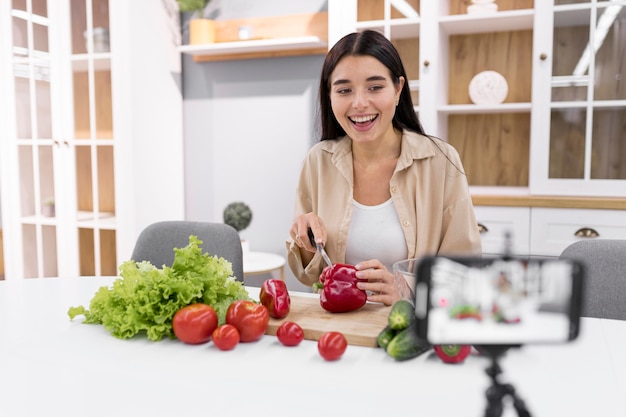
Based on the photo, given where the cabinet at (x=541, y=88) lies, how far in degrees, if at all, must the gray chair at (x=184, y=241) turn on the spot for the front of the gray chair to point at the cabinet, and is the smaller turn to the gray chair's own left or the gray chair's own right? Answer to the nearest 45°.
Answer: approximately 90° to the gray chair's own left

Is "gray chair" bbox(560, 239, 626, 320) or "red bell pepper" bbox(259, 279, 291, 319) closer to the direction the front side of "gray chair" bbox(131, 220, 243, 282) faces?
the red bell pepper

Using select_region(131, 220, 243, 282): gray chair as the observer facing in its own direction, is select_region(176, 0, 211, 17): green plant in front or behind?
behind

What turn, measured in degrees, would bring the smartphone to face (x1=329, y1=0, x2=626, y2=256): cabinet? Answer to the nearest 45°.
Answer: approximately 180°

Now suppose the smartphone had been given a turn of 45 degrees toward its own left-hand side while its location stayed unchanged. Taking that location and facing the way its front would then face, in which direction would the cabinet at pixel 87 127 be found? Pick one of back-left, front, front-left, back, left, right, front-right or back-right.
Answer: back

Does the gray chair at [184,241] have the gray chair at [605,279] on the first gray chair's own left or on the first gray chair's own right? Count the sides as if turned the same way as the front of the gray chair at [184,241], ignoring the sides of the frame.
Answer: on the first gray chair's own left

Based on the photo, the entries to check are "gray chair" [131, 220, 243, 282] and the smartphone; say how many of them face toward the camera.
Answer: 2

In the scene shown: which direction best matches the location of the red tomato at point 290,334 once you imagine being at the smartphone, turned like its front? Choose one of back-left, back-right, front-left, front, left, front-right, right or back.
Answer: back-right

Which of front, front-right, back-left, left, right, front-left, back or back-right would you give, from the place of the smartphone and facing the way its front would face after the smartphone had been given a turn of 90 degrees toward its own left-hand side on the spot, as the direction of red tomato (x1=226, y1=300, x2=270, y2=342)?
back-left

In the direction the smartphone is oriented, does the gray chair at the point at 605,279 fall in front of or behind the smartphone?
behind

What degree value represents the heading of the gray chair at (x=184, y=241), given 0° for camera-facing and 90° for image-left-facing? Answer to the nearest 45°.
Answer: approximately 0°

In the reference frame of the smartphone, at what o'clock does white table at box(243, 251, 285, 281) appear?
The white table is roughly at 5 o'clock from the smartphone.

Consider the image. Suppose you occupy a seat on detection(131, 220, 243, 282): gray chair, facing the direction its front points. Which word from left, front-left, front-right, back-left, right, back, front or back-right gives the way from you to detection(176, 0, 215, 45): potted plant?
back

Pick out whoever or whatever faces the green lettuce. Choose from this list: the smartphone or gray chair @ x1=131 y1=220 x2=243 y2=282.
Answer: the gray chair

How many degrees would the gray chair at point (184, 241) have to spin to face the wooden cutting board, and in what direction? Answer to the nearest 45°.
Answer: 0° — it already faces it

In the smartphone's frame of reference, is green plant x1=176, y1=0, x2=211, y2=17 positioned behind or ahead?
behind

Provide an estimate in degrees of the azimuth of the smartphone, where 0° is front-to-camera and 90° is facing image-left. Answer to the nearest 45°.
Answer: approximately 0°
